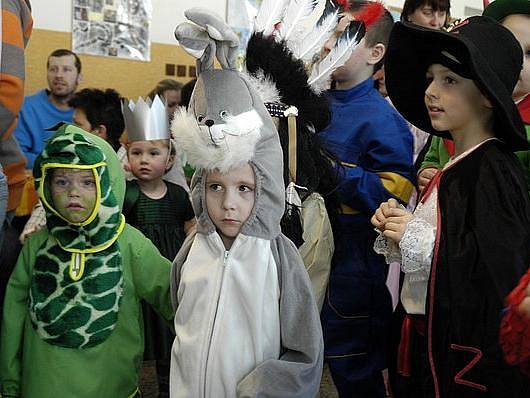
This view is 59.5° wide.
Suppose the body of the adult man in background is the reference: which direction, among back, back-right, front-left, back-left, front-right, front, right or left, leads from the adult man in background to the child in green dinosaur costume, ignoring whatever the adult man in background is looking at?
front-right

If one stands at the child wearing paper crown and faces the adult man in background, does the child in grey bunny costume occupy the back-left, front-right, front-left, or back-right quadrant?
back-left

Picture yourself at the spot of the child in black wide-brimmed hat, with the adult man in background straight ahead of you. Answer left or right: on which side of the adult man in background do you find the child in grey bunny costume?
left

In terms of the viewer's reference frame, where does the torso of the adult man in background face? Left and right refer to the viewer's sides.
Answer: facing the viewer and to the right of the viewer

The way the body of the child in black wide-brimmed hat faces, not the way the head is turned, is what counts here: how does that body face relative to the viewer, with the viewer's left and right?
facing to the left of the viewer

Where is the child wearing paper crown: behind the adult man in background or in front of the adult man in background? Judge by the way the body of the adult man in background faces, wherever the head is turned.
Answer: in front

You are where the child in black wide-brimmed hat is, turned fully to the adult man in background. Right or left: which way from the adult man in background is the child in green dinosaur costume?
left

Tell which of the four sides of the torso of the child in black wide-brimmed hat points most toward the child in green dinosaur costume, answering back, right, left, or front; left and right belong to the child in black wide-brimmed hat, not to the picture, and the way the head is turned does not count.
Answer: front

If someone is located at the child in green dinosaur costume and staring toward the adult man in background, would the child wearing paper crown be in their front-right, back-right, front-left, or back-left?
front-right
